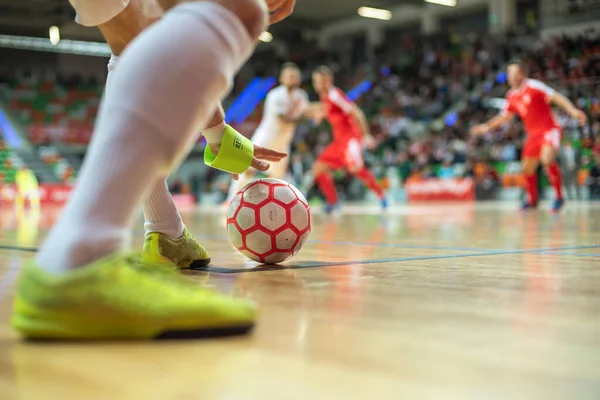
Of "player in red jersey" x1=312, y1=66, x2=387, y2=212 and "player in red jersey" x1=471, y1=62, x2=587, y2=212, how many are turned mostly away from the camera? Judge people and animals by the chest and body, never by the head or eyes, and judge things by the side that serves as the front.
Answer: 0

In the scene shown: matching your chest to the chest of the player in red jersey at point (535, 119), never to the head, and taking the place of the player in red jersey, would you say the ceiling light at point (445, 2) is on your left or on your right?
on your right

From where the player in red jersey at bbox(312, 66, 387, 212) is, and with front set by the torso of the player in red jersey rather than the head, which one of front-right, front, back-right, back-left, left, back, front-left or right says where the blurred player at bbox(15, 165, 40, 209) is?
right

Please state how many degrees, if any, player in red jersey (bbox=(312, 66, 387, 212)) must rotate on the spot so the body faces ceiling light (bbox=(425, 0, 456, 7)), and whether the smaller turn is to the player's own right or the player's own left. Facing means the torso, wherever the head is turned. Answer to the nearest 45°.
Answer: approximately 135° to the player's own right

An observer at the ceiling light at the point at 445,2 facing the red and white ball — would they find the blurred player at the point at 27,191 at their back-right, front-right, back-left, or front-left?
front-right

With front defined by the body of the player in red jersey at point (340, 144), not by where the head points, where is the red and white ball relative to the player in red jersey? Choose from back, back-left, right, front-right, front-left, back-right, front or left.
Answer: front-left

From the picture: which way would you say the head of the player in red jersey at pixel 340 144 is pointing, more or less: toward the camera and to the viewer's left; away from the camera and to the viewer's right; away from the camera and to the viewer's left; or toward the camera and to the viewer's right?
toward the camera and to the viewer's left

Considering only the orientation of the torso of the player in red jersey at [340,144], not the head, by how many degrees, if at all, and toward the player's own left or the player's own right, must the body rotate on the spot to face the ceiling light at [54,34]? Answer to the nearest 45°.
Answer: approximately 90° to the player's own right

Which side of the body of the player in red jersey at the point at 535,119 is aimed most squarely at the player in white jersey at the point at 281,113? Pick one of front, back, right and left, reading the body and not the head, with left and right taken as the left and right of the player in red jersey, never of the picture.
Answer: front

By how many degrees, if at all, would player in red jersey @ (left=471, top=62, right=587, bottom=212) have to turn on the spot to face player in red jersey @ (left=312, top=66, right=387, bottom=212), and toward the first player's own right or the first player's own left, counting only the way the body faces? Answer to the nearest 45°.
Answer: approximately 45° to the first player's own right

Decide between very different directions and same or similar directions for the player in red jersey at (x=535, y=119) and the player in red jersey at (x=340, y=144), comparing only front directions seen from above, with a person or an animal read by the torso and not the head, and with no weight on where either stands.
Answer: same or similar directions

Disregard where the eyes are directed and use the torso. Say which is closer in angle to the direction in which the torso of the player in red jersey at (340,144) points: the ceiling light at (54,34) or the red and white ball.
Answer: the red and white ball

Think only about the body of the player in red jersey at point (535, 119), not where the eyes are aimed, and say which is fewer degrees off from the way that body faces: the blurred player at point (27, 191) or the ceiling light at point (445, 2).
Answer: the blurred player

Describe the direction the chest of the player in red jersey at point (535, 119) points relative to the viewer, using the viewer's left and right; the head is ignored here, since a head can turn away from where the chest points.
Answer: facing the viewer and to the left of the viewer

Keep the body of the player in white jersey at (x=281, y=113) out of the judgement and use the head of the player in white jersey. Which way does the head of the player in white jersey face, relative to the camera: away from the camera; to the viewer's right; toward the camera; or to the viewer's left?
toward the camera

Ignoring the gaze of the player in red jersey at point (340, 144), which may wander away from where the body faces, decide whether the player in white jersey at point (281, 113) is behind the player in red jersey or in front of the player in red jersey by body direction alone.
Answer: in front

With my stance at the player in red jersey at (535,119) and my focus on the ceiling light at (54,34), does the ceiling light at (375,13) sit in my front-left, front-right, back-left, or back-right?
front-right

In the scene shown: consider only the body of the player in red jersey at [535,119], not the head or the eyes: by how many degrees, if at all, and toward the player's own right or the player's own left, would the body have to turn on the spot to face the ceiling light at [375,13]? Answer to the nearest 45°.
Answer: approximately 135° to the player's own right
